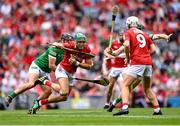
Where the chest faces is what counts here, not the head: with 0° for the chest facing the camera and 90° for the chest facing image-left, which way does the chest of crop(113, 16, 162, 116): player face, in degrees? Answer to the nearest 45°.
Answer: approximately 135°

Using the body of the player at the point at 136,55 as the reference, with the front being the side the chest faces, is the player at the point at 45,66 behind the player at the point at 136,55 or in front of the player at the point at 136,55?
in front

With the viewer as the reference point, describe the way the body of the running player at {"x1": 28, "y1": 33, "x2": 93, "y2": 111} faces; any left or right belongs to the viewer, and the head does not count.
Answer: facing the viewer and to the right of the viewer
